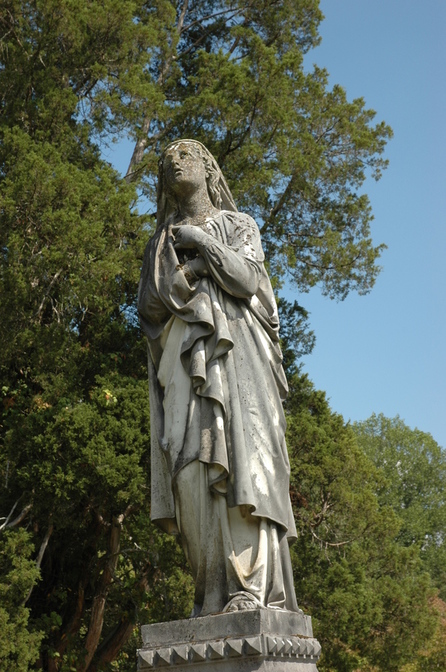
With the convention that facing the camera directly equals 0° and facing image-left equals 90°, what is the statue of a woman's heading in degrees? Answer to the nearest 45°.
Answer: approximately 45°

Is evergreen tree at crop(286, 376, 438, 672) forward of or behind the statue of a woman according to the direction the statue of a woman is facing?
behind
